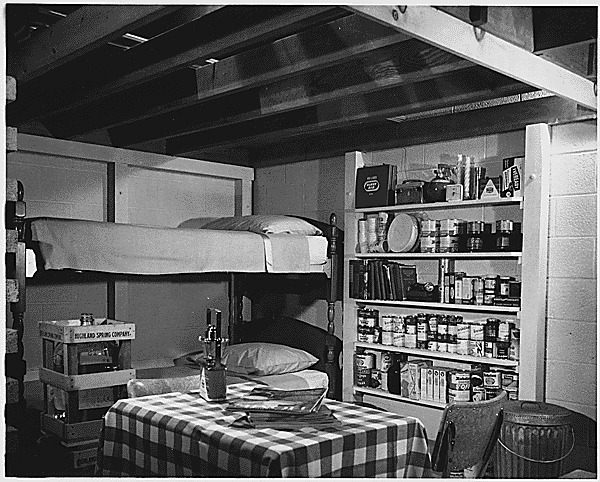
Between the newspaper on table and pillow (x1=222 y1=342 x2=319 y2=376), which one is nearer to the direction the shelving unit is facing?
the newspaper on table

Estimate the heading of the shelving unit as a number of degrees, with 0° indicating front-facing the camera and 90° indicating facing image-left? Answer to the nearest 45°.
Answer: approximately 45°

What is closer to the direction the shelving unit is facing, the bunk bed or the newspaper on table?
the newspaper on table

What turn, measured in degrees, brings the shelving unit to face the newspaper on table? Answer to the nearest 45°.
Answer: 0° — it already faces it

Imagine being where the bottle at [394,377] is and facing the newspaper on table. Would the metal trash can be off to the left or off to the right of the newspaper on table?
left

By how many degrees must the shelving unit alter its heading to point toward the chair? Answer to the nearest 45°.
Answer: approximately 45° to its left

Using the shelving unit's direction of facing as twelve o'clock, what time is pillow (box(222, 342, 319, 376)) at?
The pillow is roughly at 2 o'clock from the shelving unit.
